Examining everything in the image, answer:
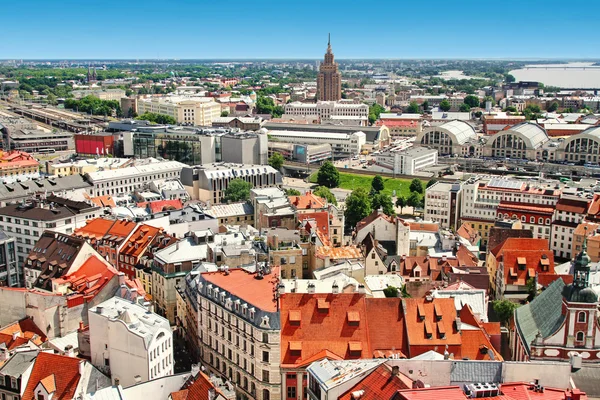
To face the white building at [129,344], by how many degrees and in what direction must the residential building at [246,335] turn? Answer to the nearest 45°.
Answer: approximately 45° to its right

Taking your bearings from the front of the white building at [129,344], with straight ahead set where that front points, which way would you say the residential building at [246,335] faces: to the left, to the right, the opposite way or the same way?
to the right

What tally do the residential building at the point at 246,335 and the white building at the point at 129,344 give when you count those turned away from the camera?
0

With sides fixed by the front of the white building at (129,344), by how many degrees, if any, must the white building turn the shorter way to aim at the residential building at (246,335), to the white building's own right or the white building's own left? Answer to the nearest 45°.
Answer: approximately 45° to the white building's own left

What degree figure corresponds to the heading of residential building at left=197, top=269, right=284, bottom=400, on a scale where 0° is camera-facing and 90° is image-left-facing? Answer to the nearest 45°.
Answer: approximately 45°
